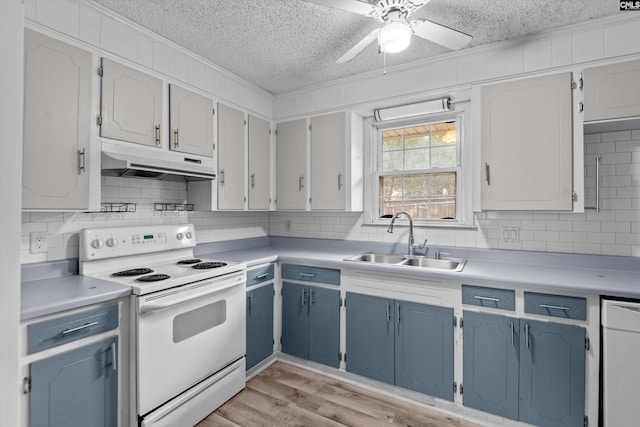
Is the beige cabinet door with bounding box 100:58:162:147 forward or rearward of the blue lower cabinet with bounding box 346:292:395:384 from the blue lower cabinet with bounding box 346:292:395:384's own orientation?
forward

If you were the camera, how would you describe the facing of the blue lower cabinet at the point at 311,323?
facing the viewer and to the left of the viewer

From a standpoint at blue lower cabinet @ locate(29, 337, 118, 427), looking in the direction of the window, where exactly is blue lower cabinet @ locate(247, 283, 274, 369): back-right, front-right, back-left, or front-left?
front-left

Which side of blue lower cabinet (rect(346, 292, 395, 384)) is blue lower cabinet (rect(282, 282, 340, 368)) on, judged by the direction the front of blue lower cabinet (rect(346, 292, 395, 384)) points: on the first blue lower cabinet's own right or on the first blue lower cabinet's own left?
on the first blue lower cabinet's own right

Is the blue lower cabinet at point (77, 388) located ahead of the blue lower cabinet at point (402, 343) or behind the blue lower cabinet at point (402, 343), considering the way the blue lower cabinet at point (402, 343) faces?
ahead

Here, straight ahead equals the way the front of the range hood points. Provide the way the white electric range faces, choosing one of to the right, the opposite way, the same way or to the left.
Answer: the same way

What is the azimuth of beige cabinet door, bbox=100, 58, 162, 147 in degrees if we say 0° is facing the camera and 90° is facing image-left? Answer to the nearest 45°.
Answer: approximately 315°

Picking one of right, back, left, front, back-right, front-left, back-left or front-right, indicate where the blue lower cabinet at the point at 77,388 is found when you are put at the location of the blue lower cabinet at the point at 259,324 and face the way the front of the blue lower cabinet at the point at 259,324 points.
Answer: right

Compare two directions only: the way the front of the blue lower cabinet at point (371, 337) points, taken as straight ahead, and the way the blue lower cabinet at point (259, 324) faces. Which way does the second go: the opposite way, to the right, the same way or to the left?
to the left

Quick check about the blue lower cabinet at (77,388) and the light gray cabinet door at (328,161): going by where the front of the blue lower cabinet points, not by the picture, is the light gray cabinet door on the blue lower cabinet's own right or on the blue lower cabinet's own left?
on the blue lower cabinet's own left

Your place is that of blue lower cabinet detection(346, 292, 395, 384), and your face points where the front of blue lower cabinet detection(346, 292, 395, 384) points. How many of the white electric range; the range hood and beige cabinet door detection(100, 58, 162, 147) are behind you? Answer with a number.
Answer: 0

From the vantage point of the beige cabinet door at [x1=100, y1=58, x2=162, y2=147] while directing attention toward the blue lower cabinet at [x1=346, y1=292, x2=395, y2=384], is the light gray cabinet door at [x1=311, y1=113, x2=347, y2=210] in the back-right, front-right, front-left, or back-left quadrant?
front-left

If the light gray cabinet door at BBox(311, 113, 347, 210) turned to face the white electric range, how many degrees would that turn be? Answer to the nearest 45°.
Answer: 0° — it already faces it

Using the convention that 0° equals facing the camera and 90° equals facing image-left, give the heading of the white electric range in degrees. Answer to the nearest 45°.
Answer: approximately 315°

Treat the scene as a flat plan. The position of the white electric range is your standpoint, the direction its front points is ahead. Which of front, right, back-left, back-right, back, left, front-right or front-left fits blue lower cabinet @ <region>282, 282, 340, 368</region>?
front-left

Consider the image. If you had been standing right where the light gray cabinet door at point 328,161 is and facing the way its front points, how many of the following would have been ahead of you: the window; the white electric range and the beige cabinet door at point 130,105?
2

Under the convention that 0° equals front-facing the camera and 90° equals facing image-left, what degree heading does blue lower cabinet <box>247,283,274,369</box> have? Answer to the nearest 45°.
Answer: approximately 315°
